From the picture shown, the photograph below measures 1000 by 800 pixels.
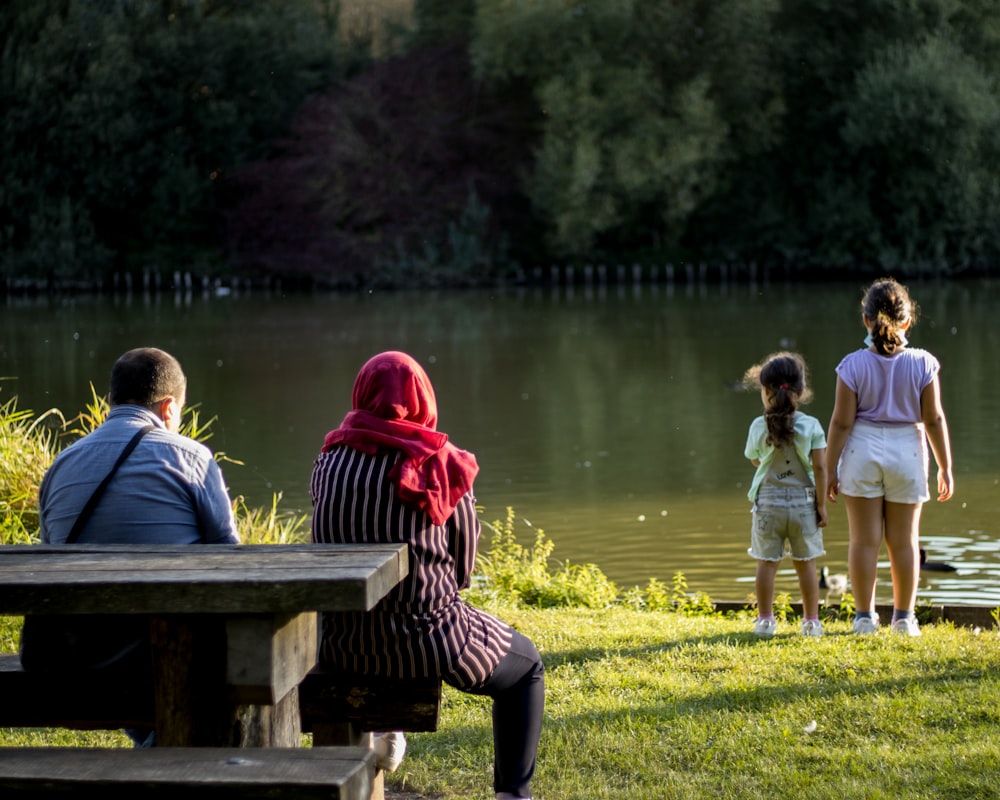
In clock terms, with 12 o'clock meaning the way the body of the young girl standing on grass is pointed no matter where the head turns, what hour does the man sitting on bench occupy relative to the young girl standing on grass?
The man sitting on bench is roughly at 7 o'clock from the young girl standing on grass.

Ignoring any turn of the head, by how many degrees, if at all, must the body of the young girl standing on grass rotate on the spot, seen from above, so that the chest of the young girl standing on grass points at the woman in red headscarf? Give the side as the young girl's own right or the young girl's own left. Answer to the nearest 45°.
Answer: approximately 180°

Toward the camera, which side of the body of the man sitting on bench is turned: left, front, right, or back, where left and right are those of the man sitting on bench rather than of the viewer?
back

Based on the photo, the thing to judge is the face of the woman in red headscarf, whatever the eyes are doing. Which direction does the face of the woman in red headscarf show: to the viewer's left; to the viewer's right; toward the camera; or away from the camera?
away from the camera

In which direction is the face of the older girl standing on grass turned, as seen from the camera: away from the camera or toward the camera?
away from the camera

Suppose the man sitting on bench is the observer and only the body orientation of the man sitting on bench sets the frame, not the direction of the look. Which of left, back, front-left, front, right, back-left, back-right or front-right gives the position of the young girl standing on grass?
front-right

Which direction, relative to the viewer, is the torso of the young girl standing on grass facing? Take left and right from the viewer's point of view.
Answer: facing away from the viewer

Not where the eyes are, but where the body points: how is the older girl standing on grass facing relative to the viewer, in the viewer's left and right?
facing away from the viewer

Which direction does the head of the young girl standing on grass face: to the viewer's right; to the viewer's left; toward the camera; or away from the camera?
away from the camera

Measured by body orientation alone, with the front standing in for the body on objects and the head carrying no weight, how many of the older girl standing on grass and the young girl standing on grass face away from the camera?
2

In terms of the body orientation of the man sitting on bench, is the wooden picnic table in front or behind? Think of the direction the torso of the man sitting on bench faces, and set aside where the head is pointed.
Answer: behind

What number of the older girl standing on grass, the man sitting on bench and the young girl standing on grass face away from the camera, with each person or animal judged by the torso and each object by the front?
3

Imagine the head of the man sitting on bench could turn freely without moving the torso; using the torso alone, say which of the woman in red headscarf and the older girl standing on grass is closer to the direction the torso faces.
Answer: the older girl standing on grass
